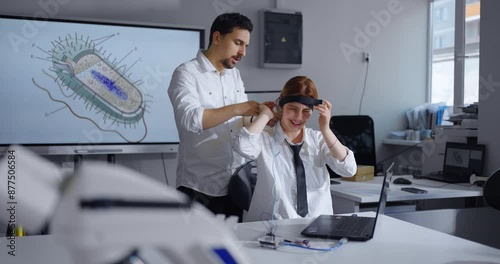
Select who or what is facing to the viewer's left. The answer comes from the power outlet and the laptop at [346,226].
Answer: the laptop

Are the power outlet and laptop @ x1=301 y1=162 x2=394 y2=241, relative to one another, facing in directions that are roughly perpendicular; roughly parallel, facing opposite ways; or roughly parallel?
roughly perpendicular

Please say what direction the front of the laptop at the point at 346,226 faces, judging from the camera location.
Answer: facing to the left of the viewer

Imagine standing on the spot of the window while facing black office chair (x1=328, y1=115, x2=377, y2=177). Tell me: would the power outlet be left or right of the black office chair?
right

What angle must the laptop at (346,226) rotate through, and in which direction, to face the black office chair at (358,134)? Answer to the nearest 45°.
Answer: approximately 90° to its right

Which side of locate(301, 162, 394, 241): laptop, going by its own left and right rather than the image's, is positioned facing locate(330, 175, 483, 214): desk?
right

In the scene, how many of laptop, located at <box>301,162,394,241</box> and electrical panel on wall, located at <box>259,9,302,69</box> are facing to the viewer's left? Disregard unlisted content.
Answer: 1

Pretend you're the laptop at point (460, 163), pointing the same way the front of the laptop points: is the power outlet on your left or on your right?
on your right

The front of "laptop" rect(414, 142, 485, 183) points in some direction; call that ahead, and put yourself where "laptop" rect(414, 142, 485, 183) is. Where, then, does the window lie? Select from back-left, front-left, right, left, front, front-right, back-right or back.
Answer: back-right

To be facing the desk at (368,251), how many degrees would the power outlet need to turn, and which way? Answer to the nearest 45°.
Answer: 0° — it already faces it
